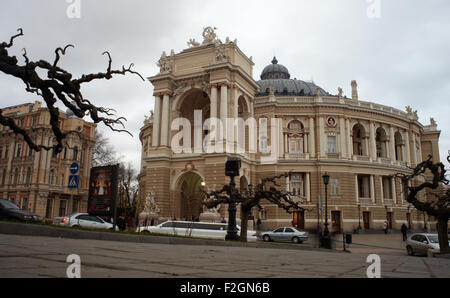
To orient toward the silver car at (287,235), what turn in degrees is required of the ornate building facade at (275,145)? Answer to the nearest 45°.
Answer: approximately 45° to its left

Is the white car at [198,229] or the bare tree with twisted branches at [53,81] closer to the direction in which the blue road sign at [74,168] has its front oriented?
the bare tree with twisted branches

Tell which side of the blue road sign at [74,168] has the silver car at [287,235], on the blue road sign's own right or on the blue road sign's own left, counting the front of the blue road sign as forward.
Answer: on the blue road sign's own left

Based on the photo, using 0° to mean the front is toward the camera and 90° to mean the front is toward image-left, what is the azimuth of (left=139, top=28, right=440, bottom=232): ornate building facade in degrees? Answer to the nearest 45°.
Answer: approximately 45°

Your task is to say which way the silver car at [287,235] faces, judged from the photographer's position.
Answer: facing to the left of the viewer

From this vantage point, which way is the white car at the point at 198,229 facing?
to the viewer's left

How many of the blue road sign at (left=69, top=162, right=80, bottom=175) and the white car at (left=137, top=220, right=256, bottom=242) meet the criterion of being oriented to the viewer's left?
1

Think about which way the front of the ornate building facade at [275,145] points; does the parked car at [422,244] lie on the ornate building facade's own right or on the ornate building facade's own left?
on the ornate building facade's own left
